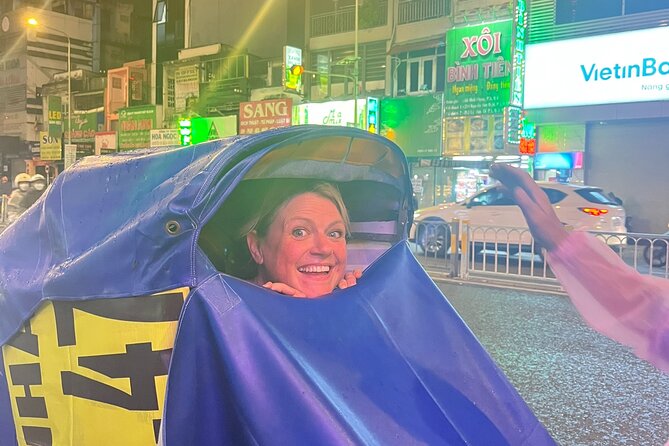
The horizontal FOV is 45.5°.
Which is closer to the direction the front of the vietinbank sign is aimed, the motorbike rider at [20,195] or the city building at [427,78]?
the motorbike rider

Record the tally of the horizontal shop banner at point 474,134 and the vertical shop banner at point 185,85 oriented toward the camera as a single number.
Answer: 2

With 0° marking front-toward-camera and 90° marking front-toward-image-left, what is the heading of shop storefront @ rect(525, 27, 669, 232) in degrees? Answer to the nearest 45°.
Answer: approximately 45°

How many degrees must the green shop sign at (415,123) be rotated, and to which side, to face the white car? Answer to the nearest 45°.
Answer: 0° — it already faces it

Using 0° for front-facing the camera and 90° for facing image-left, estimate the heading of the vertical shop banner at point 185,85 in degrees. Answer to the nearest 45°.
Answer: approximately 0°

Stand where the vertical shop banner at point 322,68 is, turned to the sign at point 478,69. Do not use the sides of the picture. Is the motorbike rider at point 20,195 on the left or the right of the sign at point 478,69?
right

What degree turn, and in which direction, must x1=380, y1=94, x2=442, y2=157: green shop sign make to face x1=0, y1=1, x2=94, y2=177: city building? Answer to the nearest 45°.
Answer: approximately 135° to its right

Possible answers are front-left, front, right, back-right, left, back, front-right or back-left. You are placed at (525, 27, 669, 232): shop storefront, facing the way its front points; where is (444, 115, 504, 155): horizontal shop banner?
right

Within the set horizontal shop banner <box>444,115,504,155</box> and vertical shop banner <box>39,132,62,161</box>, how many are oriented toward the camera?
2
